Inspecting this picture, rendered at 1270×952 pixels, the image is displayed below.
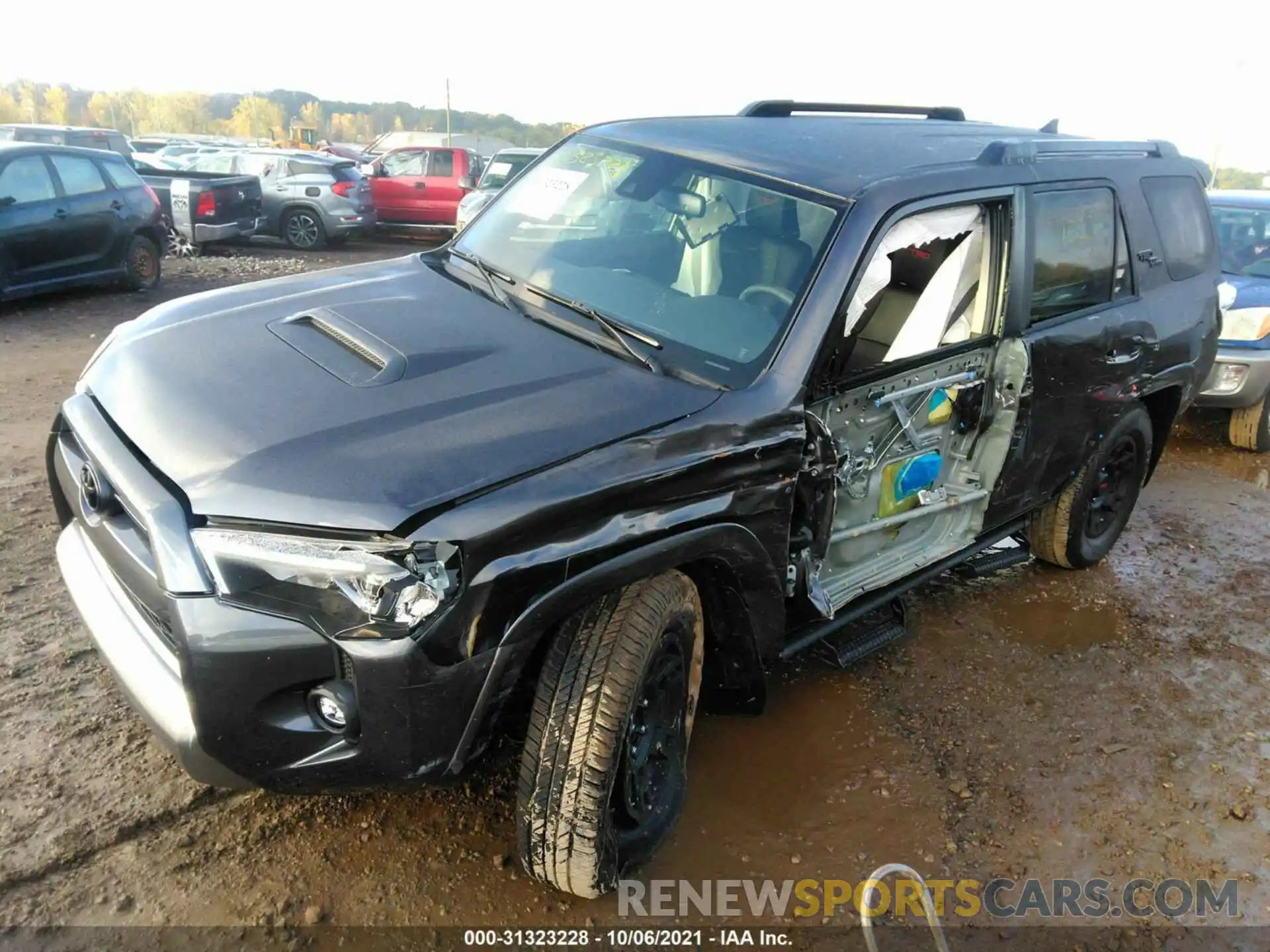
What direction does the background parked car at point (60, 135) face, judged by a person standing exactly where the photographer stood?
facing to the left of the viewer

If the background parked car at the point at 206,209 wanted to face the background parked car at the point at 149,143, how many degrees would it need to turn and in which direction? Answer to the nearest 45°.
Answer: approximately 45° to its right

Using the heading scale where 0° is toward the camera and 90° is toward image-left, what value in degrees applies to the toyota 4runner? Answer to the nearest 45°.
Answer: approximately 45°

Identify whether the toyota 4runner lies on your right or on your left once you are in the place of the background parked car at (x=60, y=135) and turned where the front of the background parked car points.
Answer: on your left

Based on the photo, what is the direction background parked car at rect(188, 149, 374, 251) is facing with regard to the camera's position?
facing away from the viewer and to the left of the viewer

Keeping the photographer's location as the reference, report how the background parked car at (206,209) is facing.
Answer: facing away from the viewer and to the left of the viewer

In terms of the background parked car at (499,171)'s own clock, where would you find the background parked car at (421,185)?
the background parked car at (421,185) is roughly at 3 o'clock from the background parked car at (499,171).

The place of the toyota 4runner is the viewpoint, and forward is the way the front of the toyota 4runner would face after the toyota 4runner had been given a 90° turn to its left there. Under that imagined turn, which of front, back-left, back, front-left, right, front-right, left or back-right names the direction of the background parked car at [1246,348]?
left
